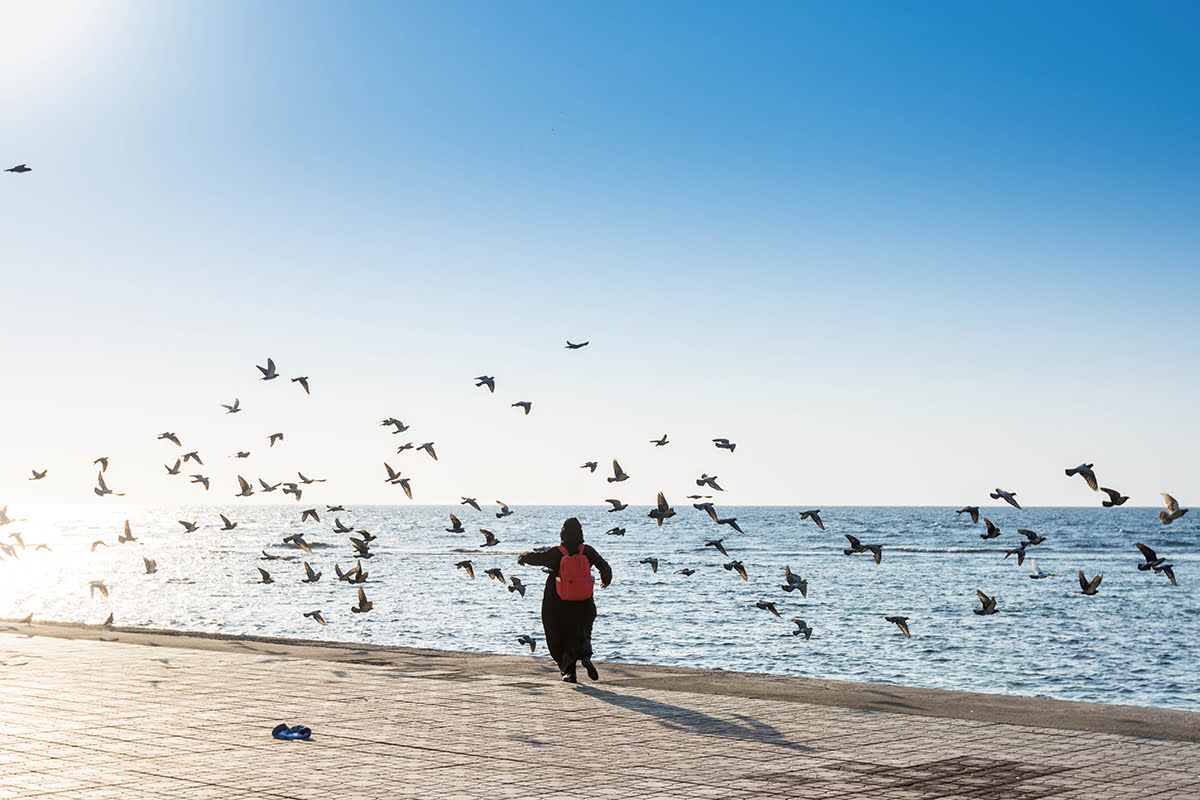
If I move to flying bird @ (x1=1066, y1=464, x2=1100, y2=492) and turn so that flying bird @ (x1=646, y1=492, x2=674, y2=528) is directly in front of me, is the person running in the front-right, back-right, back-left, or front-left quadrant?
front-left

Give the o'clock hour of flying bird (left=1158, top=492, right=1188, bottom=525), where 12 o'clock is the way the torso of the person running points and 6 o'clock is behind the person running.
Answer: The flying bird is roughly at 3 o'clock from the person running.

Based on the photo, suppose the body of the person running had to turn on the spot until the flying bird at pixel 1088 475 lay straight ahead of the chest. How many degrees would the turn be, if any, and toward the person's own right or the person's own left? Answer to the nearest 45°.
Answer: approximately 90° to the person's own right

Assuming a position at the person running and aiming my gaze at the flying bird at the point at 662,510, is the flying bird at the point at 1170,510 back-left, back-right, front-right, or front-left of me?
front-right

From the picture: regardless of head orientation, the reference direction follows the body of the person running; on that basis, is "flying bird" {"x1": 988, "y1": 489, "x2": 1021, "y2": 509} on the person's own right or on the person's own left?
on the person's own right

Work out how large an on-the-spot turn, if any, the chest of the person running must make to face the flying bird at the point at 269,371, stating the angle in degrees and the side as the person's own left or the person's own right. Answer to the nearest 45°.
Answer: approximately 45° to the person's own left

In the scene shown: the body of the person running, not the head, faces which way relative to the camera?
away from the camera

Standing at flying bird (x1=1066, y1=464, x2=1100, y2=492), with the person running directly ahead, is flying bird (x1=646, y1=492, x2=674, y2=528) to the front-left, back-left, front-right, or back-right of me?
front-right

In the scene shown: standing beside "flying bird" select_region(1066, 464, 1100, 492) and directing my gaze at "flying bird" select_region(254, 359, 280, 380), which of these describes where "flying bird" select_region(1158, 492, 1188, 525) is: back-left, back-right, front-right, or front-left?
back-right

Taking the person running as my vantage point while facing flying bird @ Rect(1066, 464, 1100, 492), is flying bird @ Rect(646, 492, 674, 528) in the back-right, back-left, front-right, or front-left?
front-left

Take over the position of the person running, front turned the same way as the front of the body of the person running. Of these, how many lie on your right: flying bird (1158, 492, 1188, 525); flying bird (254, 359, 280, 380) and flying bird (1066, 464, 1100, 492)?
2

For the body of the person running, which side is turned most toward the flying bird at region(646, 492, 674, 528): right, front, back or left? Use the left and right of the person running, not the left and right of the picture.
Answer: front
